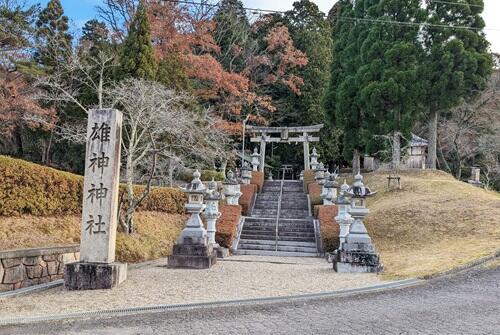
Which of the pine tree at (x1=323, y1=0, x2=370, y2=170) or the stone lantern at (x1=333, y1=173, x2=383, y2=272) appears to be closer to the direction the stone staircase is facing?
the stone lantern

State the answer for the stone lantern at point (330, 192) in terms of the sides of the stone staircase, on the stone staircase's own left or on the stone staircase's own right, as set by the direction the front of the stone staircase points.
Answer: on the stone staircase's own left

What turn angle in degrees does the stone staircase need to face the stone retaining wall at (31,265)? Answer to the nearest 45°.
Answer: approximately 45° to its right

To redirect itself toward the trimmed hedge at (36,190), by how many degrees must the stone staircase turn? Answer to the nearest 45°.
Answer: approximately 45° to its right

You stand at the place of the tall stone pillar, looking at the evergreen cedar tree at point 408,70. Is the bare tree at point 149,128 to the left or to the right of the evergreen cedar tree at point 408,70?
left

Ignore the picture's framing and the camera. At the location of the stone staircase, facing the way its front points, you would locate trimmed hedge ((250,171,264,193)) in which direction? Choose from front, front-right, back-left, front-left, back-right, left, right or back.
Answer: back

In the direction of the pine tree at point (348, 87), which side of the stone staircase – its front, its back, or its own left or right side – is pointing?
back

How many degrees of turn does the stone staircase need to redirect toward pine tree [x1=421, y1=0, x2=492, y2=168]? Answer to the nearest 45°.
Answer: approximately 135° to its left

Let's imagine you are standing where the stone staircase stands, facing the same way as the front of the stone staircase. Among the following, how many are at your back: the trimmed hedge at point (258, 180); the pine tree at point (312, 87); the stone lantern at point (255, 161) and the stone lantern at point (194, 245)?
3

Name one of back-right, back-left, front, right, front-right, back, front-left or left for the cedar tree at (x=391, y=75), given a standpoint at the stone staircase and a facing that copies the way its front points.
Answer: back-left

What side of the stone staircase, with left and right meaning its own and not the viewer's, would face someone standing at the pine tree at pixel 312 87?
back

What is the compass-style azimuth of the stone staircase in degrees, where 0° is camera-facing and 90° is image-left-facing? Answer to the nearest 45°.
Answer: approximately 0°
